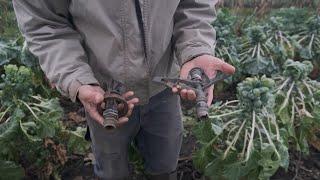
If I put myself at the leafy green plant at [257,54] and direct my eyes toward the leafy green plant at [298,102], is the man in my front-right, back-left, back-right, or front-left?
front-right

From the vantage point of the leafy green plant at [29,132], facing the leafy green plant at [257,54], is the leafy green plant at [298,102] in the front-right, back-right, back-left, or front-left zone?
front-right

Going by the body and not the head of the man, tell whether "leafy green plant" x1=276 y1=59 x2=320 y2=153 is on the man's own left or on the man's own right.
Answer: on the man's own left

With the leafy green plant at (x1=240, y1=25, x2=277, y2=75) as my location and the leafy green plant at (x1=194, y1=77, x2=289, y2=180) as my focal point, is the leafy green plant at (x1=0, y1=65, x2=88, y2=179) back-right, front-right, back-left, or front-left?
front-right

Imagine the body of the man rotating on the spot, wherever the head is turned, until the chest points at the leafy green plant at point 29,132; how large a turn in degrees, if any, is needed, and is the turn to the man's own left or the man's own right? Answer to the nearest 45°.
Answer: approximately 135° to the man's own right

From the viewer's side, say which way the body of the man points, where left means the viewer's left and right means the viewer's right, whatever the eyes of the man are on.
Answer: facing the viewer

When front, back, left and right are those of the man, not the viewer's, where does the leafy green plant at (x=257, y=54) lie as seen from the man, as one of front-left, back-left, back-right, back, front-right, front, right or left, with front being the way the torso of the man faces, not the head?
back-left
